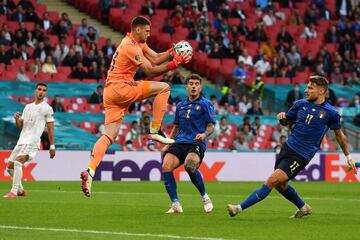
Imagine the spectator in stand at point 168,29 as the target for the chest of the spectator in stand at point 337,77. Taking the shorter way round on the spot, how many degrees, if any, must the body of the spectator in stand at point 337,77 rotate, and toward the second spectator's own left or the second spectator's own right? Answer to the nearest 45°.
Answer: approximately 90° to the second spectator's own right

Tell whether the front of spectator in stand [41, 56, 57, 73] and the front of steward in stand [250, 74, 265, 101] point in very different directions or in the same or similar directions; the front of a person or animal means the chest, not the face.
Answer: same or similar directions

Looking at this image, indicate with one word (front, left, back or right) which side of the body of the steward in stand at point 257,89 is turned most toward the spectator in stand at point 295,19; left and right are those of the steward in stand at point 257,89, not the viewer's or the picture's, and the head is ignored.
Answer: back

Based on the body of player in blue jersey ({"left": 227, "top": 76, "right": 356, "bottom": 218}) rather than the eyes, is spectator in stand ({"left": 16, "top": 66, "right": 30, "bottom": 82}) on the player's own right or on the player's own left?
on the player's own right

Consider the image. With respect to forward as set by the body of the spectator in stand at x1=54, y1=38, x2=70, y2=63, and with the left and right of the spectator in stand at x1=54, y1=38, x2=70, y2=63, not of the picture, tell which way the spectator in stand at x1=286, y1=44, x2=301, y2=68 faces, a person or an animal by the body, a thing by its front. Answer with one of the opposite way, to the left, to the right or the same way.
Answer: the same way

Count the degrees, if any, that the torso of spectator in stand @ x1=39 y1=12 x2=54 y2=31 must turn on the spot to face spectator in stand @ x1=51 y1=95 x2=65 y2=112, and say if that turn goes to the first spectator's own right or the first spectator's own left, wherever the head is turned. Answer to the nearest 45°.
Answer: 0° — they already face them

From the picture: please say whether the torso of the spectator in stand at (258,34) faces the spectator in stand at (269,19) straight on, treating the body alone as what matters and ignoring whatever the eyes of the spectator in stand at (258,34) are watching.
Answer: no

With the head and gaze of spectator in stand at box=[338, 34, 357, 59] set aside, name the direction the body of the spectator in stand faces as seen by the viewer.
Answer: toward the camera

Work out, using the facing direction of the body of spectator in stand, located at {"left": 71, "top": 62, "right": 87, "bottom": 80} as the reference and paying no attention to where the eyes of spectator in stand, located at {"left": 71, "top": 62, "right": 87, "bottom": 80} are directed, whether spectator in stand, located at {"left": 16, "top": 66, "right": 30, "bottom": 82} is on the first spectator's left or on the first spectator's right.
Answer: on the first spectator's right

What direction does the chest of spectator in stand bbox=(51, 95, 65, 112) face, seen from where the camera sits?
toward the camera

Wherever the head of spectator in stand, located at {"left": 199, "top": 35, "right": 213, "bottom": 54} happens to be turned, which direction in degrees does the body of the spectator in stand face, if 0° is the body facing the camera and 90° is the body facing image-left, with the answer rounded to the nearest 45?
approximately 0°

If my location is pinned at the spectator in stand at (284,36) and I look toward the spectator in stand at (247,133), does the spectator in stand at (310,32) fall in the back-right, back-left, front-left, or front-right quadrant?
back-left

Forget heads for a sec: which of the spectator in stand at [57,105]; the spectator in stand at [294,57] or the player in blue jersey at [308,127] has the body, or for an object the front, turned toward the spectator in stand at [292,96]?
the spectator in stand at [294,57]

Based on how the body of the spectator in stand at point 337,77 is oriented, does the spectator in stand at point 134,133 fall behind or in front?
in front

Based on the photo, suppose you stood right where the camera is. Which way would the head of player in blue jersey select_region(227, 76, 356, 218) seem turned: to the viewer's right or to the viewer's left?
to the viewer's left

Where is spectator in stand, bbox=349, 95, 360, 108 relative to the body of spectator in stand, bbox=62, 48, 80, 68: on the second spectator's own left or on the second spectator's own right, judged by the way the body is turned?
on the second spectator's own left
